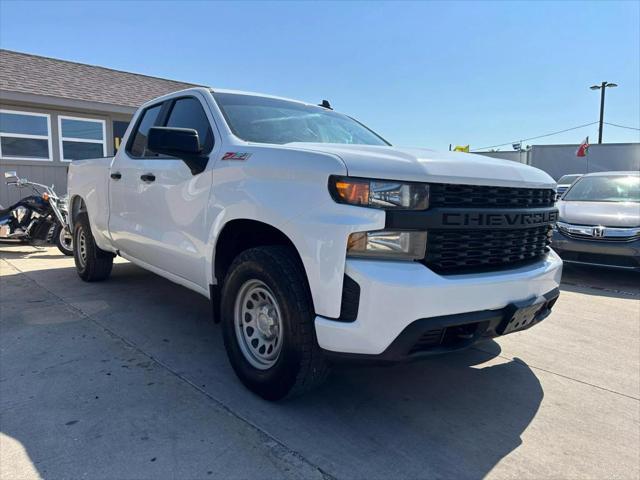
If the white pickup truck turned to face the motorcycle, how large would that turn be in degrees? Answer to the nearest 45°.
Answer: approximately 180°

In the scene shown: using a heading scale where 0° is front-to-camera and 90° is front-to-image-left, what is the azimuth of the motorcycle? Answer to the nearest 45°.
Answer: approximately 315°

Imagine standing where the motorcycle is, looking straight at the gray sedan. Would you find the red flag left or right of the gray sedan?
left

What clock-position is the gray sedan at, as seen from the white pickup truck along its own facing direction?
The gray sedan is roughly at 9 o'clock from the white pickup truck.

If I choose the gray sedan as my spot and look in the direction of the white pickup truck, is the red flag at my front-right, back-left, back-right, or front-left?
back-right

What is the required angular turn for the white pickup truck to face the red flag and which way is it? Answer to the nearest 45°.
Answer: approximately 90° to its left

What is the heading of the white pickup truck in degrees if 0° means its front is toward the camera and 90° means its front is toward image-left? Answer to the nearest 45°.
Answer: approximately 315°
